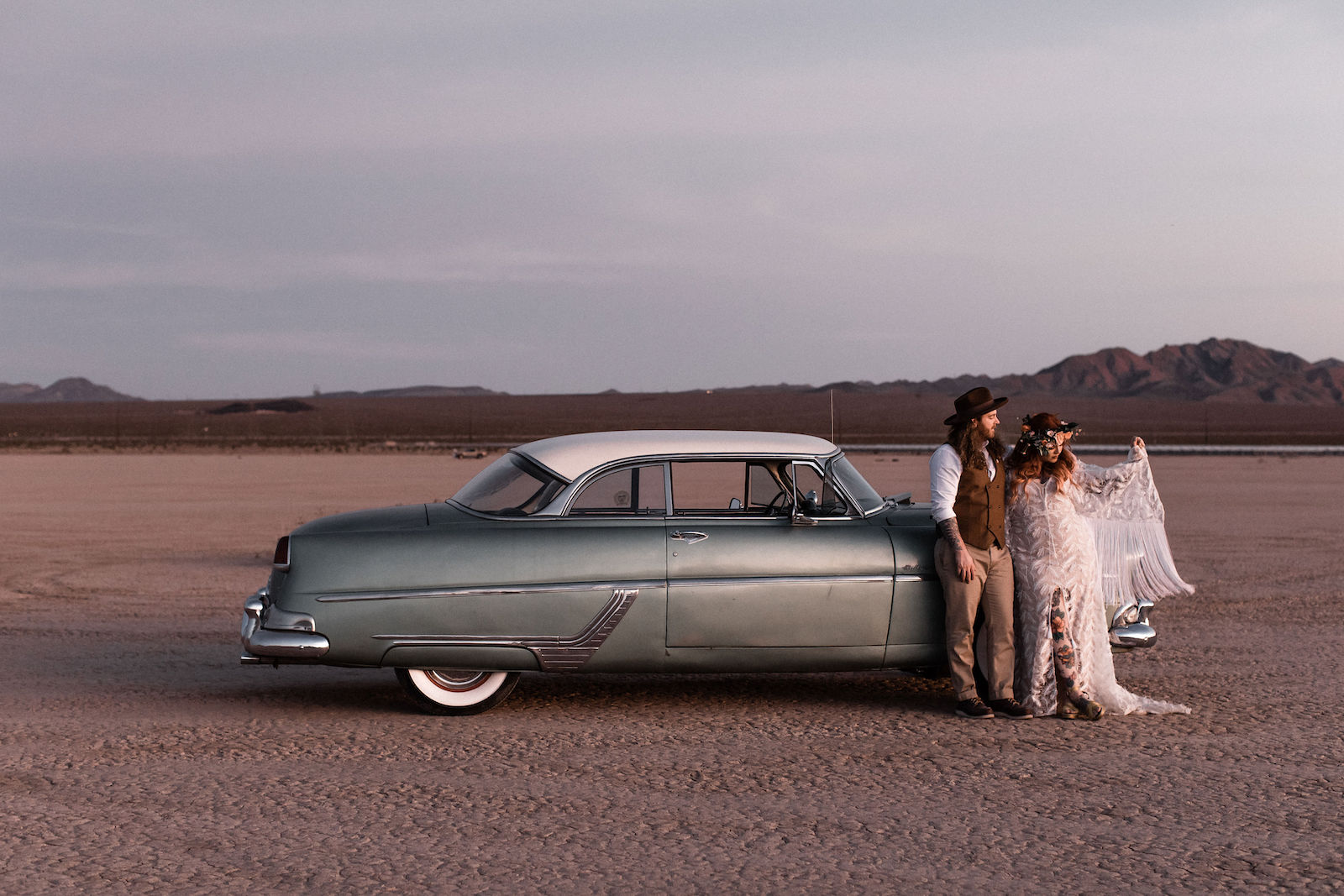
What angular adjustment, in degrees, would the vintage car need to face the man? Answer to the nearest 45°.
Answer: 0° — it already faces them

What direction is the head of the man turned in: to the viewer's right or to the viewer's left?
to the viewer's right

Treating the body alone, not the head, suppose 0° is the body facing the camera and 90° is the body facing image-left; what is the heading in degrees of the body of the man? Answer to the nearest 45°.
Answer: approximately 315°

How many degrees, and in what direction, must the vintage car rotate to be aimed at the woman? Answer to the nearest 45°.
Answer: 0° — it already faces them

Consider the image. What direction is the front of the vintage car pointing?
to the viewer's right
